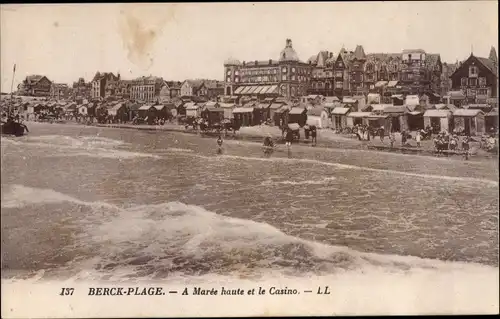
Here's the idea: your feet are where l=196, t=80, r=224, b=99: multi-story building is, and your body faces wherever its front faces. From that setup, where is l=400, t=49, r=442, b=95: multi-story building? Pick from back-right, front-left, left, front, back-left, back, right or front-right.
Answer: back-left

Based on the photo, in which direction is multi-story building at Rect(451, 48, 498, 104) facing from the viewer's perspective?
toward the camera

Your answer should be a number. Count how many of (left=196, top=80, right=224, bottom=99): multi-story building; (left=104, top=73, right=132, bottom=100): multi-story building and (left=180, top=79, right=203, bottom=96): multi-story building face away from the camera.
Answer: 0

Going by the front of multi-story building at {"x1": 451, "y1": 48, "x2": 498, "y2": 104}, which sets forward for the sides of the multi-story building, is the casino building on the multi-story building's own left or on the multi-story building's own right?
on the multi-story building's own right

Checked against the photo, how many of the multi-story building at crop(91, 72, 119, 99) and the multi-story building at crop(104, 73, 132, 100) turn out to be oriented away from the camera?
0

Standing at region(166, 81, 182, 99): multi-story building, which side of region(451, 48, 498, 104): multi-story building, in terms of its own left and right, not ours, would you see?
right

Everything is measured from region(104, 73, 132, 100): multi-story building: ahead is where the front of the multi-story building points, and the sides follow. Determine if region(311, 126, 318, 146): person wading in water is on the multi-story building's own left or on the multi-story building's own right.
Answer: on the multi-story building's own left

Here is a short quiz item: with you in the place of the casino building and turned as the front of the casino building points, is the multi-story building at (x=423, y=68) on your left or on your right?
on your left

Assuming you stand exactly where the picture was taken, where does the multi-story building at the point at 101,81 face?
facing the viewer and to the left of the viewer

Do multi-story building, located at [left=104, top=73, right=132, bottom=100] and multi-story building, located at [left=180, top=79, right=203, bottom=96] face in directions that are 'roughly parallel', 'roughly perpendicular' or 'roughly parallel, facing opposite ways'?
roughly parallel
